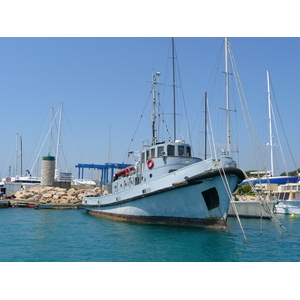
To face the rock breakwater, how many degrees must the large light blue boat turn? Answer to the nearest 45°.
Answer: approximately 180°

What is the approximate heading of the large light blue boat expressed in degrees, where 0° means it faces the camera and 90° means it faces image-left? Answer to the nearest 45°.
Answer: approximately 315°
